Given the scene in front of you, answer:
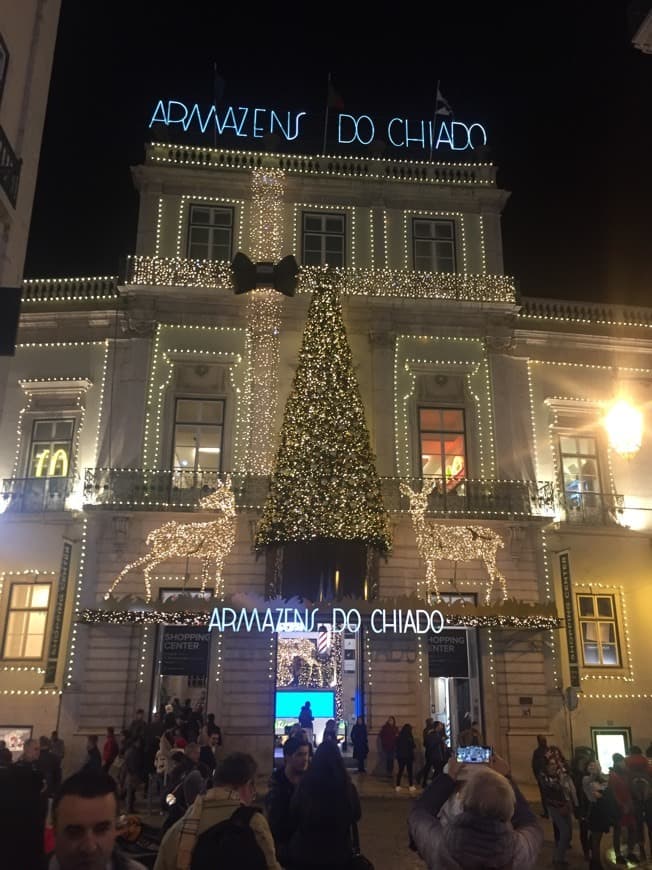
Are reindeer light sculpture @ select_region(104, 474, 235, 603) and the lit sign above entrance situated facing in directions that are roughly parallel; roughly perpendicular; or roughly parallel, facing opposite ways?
roughly perpendicular

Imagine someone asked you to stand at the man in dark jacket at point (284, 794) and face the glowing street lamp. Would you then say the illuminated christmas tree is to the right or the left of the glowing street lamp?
left

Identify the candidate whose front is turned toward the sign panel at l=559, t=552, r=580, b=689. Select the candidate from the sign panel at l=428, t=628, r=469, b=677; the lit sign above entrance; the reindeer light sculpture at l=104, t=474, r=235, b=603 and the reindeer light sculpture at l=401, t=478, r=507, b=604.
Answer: the reindeer light sculpture at l=104, t=474, r=235, b=603

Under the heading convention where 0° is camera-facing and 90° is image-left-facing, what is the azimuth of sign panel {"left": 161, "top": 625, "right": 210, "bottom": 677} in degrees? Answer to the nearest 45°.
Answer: approximately 0°

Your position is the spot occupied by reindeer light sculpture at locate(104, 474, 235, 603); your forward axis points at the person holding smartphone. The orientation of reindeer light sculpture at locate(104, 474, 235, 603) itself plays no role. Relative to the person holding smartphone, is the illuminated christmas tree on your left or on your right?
left

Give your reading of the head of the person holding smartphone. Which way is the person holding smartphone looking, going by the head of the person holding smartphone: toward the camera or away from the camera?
away from the camera

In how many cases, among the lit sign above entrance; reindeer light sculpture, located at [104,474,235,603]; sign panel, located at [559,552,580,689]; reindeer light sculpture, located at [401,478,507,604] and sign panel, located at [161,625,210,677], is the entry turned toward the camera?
3

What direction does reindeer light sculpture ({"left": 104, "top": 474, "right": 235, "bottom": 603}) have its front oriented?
to the viewer's right

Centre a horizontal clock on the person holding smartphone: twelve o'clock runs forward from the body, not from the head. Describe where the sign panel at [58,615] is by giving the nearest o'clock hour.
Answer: The sign panel is roughly at 11 o'clock from the person holding smartphone.
